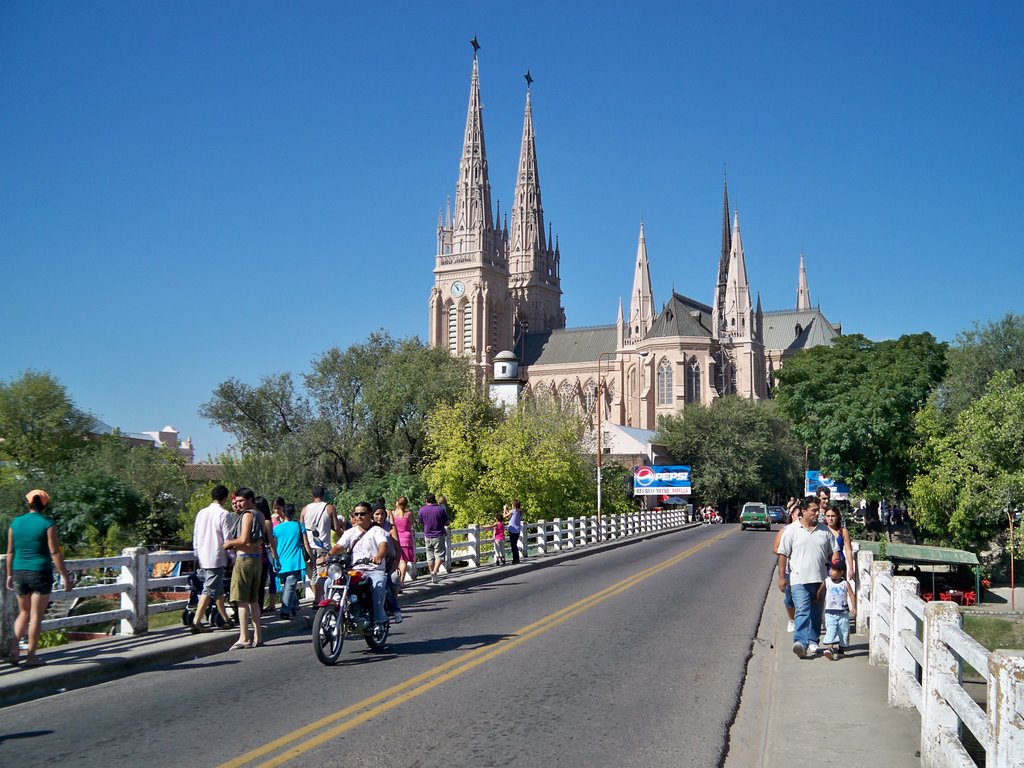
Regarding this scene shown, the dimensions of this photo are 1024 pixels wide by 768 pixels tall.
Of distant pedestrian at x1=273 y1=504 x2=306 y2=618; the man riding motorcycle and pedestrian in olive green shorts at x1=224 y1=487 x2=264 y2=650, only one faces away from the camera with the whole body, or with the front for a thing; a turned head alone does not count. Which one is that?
distant pedestrian at x1=273 y1=504 x2=306 y2=618

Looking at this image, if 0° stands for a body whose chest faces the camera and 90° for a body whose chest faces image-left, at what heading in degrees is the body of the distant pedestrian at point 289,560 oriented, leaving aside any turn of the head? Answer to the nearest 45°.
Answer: approximately 180°

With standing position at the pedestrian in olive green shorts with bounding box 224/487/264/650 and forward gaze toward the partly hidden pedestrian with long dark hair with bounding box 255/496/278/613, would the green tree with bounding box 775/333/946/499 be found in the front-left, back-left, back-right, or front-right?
front-right

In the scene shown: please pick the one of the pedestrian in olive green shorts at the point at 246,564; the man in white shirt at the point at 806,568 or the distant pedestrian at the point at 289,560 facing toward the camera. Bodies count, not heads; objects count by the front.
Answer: the man in white shirt

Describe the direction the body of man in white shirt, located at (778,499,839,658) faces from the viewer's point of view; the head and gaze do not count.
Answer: toward the camera

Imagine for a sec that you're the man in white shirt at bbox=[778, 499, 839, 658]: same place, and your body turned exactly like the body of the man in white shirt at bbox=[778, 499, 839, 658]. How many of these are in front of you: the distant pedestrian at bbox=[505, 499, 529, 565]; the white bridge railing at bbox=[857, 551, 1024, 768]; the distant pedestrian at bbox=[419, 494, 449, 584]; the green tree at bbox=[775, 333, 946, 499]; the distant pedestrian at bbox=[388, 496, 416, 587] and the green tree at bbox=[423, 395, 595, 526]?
1

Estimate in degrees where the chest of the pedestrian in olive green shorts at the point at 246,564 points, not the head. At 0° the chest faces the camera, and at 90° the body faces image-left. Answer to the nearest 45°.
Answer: approximately 90°

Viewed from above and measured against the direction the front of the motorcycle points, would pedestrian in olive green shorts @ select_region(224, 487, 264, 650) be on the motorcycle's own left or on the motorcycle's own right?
on the motorcycle's own right

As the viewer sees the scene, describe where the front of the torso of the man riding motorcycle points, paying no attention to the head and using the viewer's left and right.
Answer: facing the viewer and to the left of the viewer
